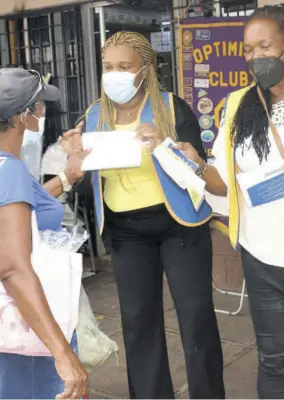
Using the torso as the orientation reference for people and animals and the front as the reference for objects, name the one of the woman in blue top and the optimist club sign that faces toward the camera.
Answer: the optimist club sign

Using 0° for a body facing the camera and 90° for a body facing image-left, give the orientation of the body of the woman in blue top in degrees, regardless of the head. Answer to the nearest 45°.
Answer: approximately 270°

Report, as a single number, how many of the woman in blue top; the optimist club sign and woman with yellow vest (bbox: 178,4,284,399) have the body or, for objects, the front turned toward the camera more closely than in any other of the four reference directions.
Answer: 2

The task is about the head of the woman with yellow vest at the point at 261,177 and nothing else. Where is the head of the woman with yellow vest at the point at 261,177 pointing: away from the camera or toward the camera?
toward the camera

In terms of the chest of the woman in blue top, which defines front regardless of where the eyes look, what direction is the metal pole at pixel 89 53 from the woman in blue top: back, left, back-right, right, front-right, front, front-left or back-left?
left

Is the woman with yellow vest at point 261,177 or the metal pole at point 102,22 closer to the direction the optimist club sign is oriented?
the woman with yellow vest

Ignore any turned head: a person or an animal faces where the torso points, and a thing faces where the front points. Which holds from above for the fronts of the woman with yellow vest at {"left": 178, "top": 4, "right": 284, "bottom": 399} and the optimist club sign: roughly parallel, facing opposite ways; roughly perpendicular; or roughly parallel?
roughly parallel

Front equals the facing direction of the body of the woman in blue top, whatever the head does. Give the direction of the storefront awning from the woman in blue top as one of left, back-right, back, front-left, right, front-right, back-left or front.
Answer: left

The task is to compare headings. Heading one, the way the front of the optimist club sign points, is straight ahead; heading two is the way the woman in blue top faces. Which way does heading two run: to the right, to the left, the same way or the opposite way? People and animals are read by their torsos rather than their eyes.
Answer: to the left

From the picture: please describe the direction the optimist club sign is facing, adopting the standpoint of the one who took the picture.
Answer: facing the viewer

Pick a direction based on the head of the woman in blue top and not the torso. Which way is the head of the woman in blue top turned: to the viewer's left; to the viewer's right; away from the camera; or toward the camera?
to the viewer's right

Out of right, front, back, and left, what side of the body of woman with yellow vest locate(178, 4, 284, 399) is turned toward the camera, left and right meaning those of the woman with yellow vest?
front
